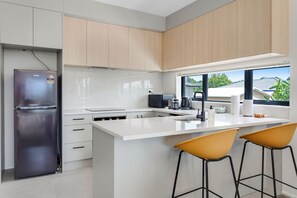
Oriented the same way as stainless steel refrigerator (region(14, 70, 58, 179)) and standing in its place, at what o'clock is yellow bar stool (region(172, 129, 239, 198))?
The yellow bar stool is roughly at 11 o'clock from the stainless steel refrigerator.

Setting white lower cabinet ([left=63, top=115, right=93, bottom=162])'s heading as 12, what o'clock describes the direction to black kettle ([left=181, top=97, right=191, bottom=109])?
The black kettle is roughly at 9 o'clock from the white lower cabinet.

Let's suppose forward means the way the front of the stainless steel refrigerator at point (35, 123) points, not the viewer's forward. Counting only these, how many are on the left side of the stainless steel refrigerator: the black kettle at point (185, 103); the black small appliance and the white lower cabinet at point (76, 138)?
3

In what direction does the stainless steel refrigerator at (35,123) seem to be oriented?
toward the camera

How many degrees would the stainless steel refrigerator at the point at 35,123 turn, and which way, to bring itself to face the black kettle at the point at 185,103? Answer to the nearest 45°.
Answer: approximately 90° to its left

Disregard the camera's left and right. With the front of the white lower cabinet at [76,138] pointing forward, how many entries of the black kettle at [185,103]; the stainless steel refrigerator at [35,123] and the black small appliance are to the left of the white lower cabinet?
2

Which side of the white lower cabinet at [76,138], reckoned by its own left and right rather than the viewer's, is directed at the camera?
front

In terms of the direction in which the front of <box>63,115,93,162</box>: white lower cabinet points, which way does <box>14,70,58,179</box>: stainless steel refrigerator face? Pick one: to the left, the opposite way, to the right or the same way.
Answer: the same way

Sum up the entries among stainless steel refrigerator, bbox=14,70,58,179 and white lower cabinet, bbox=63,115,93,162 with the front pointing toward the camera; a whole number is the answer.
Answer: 2

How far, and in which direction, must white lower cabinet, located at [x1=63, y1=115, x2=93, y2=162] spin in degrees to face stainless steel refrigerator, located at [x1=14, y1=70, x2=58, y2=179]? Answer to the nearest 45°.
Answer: approximately 90° to its right

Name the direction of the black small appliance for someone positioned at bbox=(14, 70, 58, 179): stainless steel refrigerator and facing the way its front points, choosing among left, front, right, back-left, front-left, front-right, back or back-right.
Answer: left

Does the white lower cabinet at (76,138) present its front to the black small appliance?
no

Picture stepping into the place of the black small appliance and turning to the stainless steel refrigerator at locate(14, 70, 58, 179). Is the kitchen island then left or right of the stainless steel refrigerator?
left

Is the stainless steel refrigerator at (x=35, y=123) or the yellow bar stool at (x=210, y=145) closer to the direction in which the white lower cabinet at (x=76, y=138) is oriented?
the yellow bar stool
